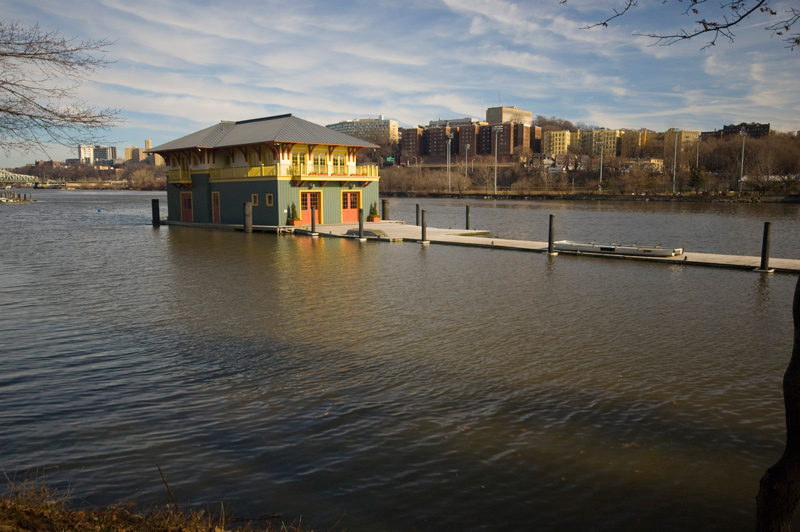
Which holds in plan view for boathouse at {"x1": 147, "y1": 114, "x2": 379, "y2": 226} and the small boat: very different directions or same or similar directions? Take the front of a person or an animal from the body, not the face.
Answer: very different directions

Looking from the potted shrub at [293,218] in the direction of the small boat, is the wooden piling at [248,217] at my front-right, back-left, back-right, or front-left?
back-right

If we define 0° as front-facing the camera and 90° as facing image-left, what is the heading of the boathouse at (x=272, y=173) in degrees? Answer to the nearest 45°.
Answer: approximately 315°
